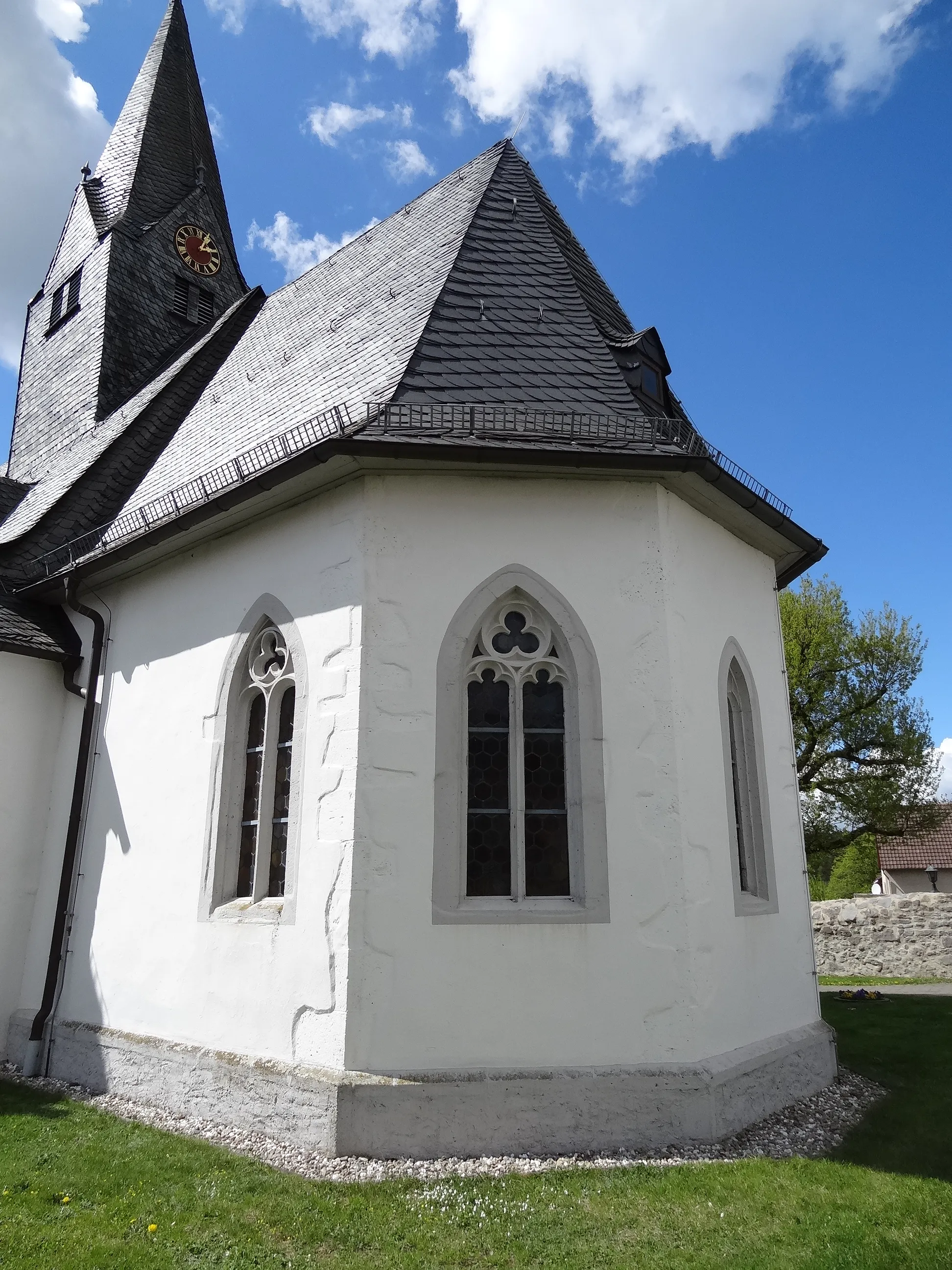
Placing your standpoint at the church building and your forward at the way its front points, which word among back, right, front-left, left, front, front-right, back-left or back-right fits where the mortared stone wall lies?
right

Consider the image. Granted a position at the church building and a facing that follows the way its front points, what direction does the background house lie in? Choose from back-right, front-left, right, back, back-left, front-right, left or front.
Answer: right

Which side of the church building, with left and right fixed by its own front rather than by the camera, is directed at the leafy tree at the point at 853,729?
right

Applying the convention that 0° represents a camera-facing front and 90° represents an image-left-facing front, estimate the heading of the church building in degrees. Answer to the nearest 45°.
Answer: approximately 135°

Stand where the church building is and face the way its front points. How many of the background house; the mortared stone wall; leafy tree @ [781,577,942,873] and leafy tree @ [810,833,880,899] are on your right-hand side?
4

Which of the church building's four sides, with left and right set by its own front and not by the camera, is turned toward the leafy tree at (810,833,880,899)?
right
